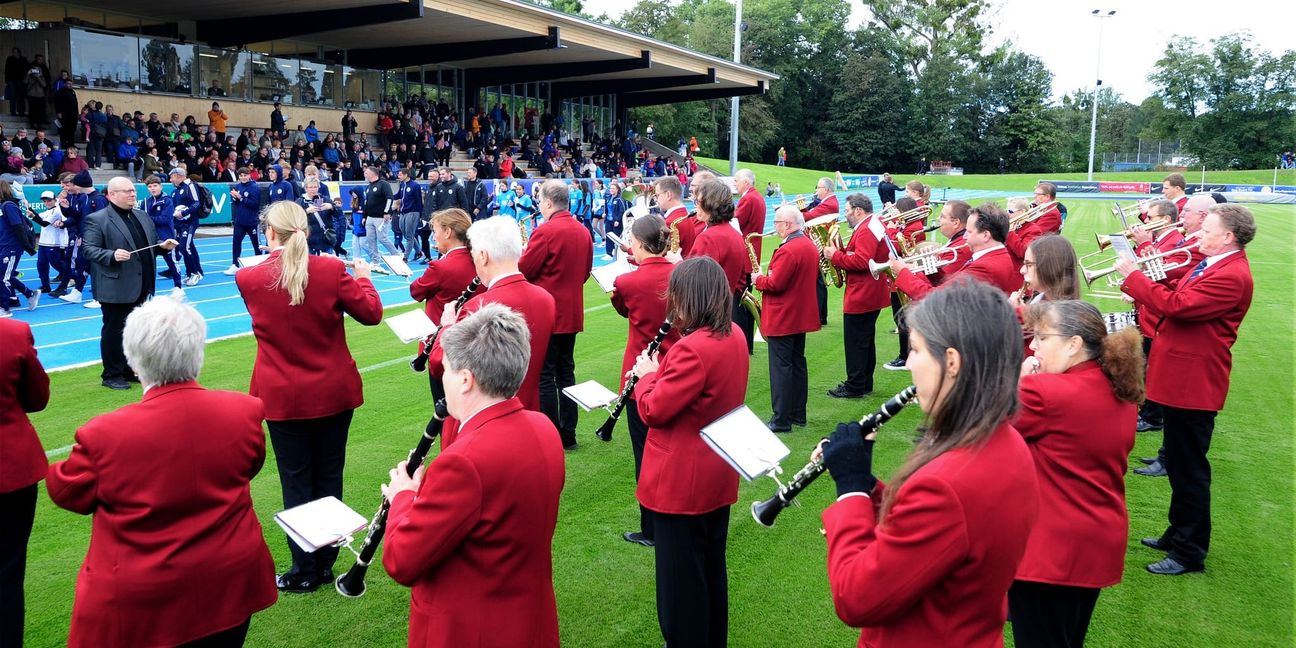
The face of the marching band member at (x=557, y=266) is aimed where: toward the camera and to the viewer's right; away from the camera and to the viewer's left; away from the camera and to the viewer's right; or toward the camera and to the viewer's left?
away from the camera and to the viewer's left

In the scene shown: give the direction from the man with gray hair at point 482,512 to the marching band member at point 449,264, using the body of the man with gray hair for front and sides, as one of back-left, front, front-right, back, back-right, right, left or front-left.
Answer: front-right

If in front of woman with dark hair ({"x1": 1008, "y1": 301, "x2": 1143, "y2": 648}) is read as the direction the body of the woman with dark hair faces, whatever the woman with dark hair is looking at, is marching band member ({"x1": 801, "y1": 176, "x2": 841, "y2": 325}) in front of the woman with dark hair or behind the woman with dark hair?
in front

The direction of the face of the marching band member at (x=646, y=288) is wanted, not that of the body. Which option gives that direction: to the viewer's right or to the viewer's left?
to the viewer's left

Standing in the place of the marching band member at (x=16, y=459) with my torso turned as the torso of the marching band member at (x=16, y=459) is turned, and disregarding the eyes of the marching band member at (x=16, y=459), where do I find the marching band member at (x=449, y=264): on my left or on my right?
on my right

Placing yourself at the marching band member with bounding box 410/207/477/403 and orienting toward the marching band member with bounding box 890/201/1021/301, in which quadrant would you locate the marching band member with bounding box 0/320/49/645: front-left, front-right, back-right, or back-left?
back-right

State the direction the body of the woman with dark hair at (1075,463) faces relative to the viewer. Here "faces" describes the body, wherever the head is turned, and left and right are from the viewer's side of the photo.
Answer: facing away from the viewer and to the left of the viewer

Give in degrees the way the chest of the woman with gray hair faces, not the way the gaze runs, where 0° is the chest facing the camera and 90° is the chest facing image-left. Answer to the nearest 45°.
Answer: approximately 180°

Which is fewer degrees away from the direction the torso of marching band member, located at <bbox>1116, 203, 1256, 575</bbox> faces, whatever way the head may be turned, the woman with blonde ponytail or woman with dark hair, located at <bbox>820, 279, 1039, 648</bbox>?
the woman with blonde ponytail

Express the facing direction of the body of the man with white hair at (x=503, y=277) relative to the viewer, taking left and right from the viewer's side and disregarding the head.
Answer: facing away from the viewer and to the left of the viewer

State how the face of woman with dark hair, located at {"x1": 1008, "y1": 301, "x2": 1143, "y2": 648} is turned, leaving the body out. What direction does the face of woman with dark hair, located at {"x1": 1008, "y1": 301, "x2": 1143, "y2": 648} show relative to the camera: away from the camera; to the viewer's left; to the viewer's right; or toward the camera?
to the viewer's left

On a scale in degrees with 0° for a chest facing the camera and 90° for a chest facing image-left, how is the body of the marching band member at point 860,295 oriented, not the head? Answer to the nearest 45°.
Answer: approximately 90°

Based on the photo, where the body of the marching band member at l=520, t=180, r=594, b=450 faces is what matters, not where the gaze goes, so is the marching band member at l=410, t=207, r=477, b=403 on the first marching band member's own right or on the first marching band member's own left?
on the first marching band member's own left

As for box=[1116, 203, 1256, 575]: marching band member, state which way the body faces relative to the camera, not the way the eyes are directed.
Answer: to the viewer's left

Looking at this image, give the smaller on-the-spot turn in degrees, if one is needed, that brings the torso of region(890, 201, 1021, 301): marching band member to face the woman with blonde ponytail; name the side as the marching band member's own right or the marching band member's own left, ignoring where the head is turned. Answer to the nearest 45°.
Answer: approximately 45° to the marching band member's own left
